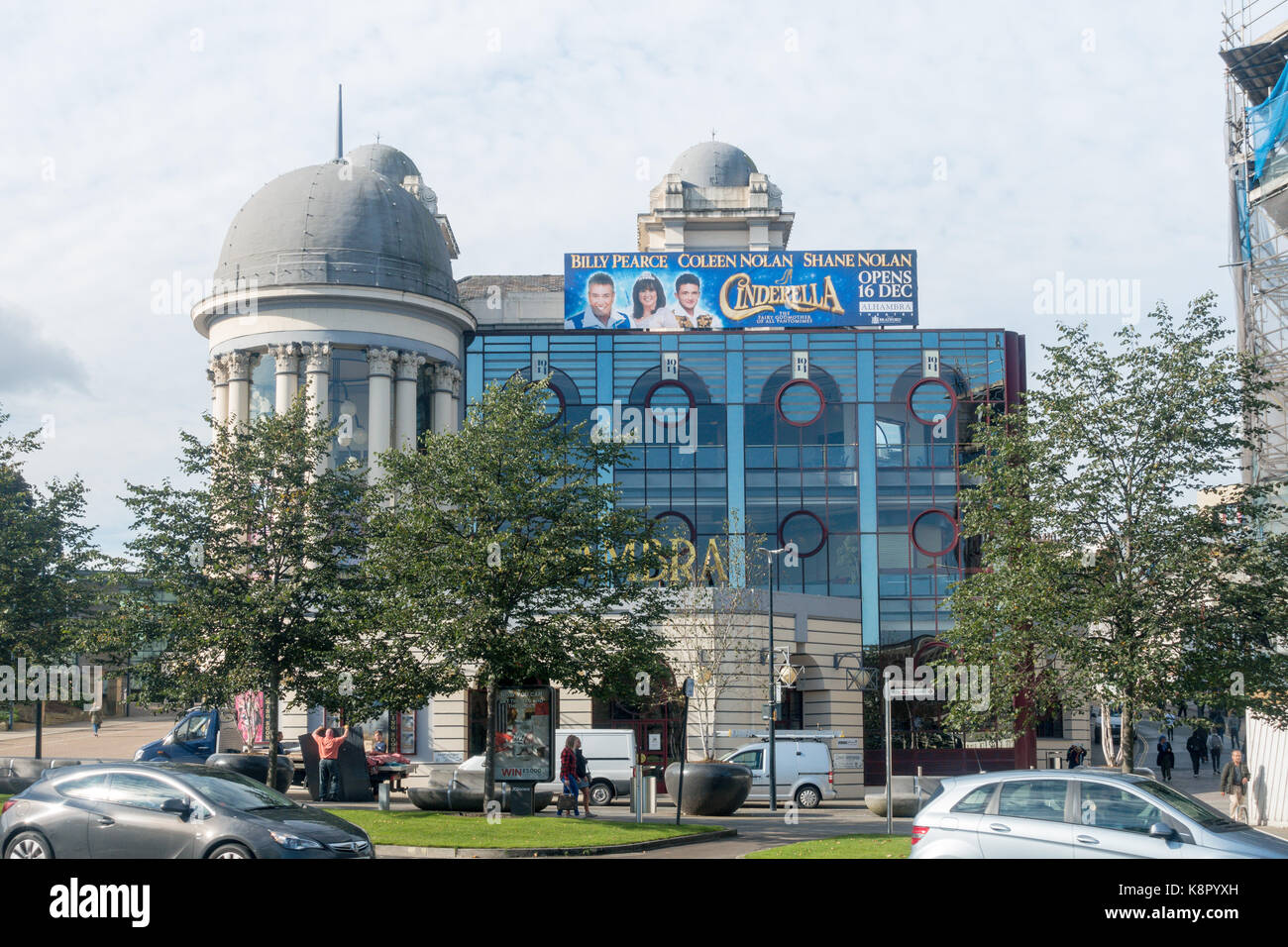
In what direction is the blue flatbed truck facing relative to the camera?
to the viewer's left

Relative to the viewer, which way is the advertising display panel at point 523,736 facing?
toward the camera

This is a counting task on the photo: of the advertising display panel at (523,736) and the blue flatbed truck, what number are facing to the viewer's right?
0

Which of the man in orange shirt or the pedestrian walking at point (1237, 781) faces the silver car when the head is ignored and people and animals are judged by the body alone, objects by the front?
the pedestrian walking

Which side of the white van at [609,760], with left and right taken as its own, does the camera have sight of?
left

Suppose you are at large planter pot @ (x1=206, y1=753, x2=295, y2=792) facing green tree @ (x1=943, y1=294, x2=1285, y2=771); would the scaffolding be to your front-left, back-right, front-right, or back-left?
front-left

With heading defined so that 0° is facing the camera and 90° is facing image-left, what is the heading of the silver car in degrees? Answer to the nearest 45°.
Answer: approximately 270°

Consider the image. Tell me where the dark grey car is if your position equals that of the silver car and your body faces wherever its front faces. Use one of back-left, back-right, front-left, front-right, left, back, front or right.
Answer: back

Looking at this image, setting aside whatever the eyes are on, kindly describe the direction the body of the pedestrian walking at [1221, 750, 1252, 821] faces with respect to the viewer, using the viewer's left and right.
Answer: facing the viewer
